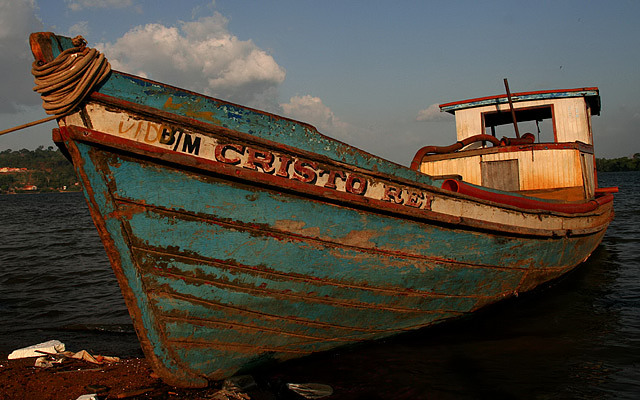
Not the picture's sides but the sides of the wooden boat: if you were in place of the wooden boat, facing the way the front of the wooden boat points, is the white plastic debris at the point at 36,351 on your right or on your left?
on your right

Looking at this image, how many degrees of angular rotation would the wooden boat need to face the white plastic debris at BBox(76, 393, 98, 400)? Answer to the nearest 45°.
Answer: approximately 45° to its right
